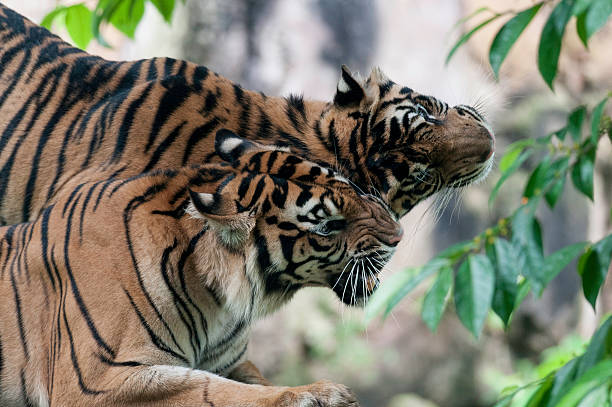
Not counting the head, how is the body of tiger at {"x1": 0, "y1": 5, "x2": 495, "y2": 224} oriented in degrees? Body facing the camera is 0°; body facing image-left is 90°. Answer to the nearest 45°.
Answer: approximately 270°

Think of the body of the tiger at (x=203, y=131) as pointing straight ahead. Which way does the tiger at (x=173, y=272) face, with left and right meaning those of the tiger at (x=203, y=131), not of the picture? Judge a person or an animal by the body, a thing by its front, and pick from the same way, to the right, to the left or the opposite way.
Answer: the same way

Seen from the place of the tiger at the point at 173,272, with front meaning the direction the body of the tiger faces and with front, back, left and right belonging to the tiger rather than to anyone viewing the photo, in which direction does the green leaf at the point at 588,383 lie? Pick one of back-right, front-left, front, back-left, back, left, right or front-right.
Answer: front-right

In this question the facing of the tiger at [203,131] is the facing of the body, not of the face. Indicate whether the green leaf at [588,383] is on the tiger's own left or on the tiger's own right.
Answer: on the tiger's own right

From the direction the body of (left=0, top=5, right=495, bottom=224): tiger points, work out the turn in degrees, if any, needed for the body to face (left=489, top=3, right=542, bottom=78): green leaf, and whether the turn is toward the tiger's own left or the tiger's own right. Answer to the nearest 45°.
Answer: approximately 45° to the tiger's own right

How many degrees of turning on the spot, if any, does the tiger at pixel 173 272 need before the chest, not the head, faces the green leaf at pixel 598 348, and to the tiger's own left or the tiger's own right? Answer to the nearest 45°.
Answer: approximately 45° to the tiger's own right

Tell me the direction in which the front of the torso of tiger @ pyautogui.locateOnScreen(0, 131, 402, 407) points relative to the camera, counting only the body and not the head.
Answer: to the viewer's right

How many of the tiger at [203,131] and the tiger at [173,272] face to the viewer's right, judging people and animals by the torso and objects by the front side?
2

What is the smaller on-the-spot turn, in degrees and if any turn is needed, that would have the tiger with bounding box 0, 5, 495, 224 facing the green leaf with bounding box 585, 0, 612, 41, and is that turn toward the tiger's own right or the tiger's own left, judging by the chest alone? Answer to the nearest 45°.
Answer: approximately 45° to the tiger's own right

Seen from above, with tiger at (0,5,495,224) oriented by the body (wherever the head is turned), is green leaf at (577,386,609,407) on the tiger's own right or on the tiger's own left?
on the tiger's own right
